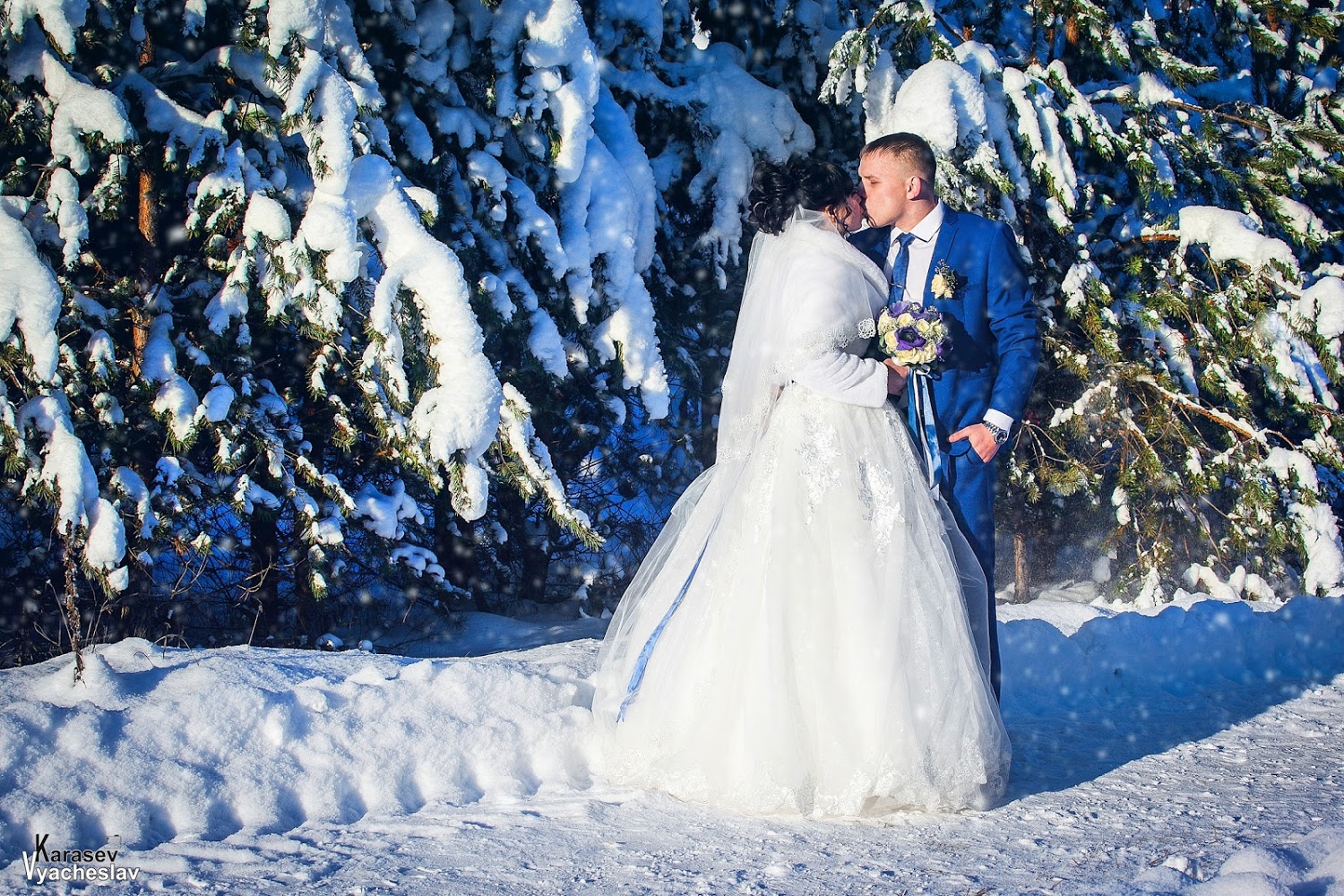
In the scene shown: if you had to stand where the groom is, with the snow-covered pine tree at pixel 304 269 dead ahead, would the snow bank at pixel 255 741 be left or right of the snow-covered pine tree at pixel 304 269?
left

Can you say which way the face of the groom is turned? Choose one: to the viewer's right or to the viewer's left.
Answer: to the viewer's left

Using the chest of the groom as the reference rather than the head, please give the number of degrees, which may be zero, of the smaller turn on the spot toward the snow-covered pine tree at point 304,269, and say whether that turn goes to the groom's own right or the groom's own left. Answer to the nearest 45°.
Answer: approximately 45° to the groom's own right

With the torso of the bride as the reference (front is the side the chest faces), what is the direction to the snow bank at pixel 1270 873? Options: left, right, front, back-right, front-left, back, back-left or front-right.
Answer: front-right

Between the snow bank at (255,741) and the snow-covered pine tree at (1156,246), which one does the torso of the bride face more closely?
the snow-covered pine tree

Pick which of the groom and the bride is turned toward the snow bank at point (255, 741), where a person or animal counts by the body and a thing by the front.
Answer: the groom

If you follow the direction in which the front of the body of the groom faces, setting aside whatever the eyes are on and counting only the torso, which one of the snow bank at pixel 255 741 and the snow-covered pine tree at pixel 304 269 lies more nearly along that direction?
the snow bank

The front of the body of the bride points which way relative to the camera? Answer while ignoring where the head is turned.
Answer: to the viewer's right

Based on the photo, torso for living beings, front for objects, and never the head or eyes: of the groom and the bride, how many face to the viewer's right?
1

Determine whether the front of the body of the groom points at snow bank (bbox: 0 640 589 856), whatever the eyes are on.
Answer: yes

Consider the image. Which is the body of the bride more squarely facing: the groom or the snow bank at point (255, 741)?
the groom

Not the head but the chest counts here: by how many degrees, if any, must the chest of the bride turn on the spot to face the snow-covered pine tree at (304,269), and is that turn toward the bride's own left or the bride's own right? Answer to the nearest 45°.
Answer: approximately 135° to the bride's own left
